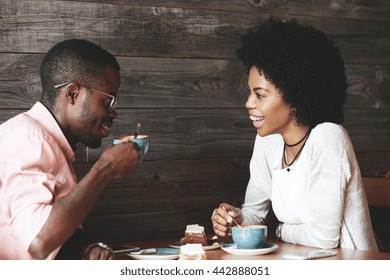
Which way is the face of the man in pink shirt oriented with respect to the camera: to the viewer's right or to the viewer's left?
to the viewer's right

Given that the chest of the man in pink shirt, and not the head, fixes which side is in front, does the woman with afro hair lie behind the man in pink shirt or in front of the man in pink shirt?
in front

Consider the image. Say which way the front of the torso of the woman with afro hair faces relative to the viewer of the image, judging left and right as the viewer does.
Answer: facing the viewer and to the left of the viewer

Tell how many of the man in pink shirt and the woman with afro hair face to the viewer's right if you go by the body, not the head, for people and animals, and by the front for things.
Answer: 1

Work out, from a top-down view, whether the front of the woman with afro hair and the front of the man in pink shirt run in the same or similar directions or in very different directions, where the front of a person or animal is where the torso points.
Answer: very different directions

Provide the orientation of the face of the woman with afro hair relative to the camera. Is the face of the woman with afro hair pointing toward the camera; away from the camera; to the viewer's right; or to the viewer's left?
to the viewer's left

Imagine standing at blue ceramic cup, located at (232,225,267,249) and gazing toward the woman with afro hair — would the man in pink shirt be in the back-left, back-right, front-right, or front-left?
back-left

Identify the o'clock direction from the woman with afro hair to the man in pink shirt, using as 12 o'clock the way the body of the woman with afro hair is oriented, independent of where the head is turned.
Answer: The man in pink shirt is roughly at 12 o'clock from the woman with afro hair.

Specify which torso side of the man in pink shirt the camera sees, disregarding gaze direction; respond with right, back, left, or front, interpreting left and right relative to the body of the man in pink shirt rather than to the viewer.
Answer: right

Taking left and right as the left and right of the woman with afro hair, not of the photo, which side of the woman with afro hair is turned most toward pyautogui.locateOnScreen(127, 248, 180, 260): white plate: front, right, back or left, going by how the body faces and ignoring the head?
front

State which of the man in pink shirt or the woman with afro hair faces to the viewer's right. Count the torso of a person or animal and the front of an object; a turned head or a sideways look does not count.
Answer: the man in pink shirt
